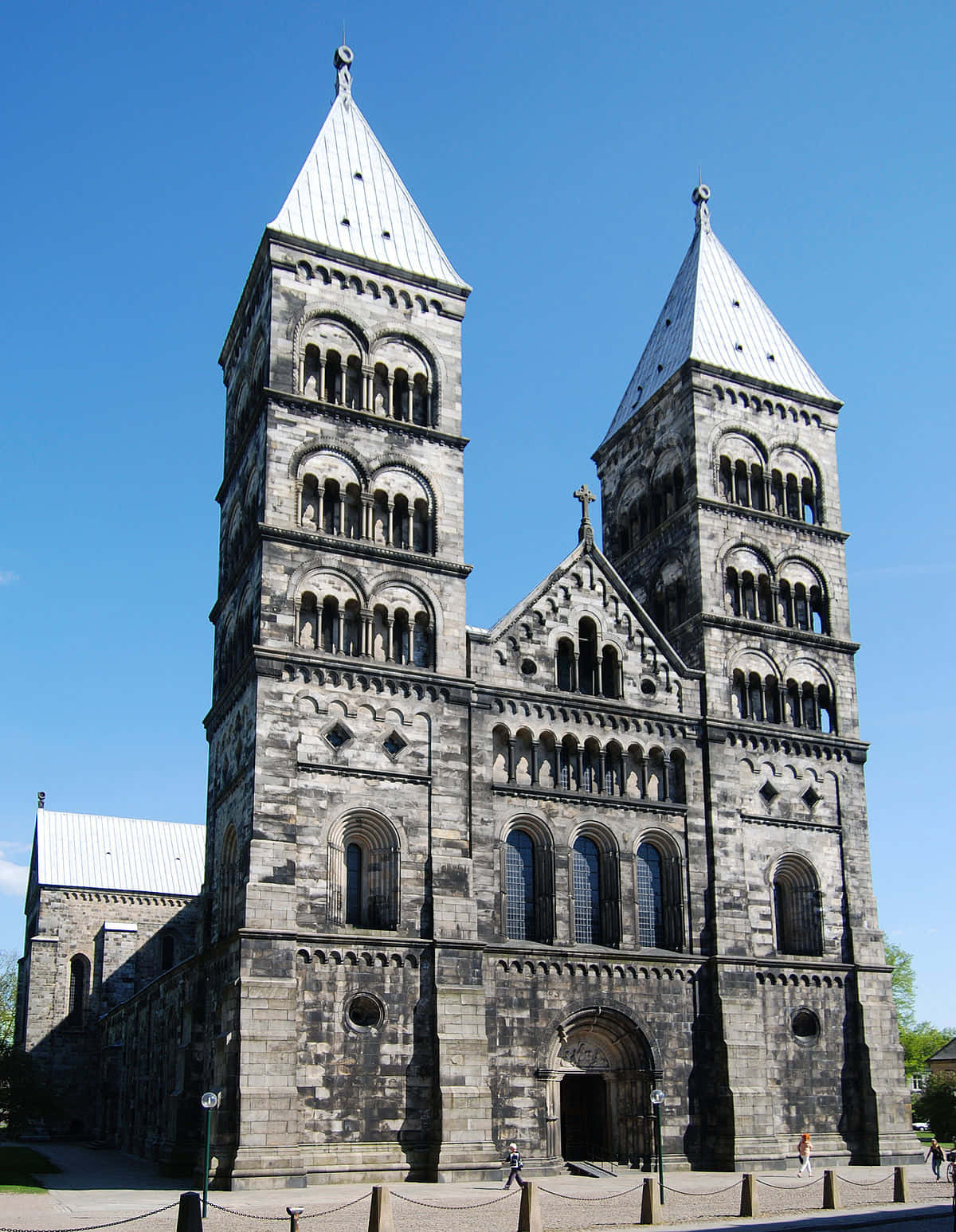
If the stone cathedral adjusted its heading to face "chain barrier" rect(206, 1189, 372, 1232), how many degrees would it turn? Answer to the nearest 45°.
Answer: approximately 45° to its right

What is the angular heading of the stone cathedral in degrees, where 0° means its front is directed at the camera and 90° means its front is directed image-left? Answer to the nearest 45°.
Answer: approximately 315°

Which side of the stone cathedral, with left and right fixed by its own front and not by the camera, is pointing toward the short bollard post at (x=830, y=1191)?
front

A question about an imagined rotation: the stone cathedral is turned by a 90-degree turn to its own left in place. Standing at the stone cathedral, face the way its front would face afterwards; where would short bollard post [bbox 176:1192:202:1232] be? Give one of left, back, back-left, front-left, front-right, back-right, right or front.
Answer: back-right

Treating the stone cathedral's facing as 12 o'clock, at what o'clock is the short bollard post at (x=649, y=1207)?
The short bollard post is roughly at 1 o'clock from the stone cathedral.

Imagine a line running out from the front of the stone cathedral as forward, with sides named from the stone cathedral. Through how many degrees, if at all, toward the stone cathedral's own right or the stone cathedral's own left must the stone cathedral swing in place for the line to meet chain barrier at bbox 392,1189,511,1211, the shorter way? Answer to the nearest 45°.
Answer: approximately 45° to the stone cathedral's own right

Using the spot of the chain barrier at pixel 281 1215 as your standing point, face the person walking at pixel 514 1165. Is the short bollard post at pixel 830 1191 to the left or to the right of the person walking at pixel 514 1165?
right

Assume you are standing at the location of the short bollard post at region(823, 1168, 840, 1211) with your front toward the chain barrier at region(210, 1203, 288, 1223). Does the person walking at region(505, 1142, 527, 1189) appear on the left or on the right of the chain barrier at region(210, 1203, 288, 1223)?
right

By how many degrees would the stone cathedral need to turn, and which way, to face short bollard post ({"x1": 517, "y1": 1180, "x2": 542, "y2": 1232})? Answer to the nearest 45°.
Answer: approximately 45° to its right
